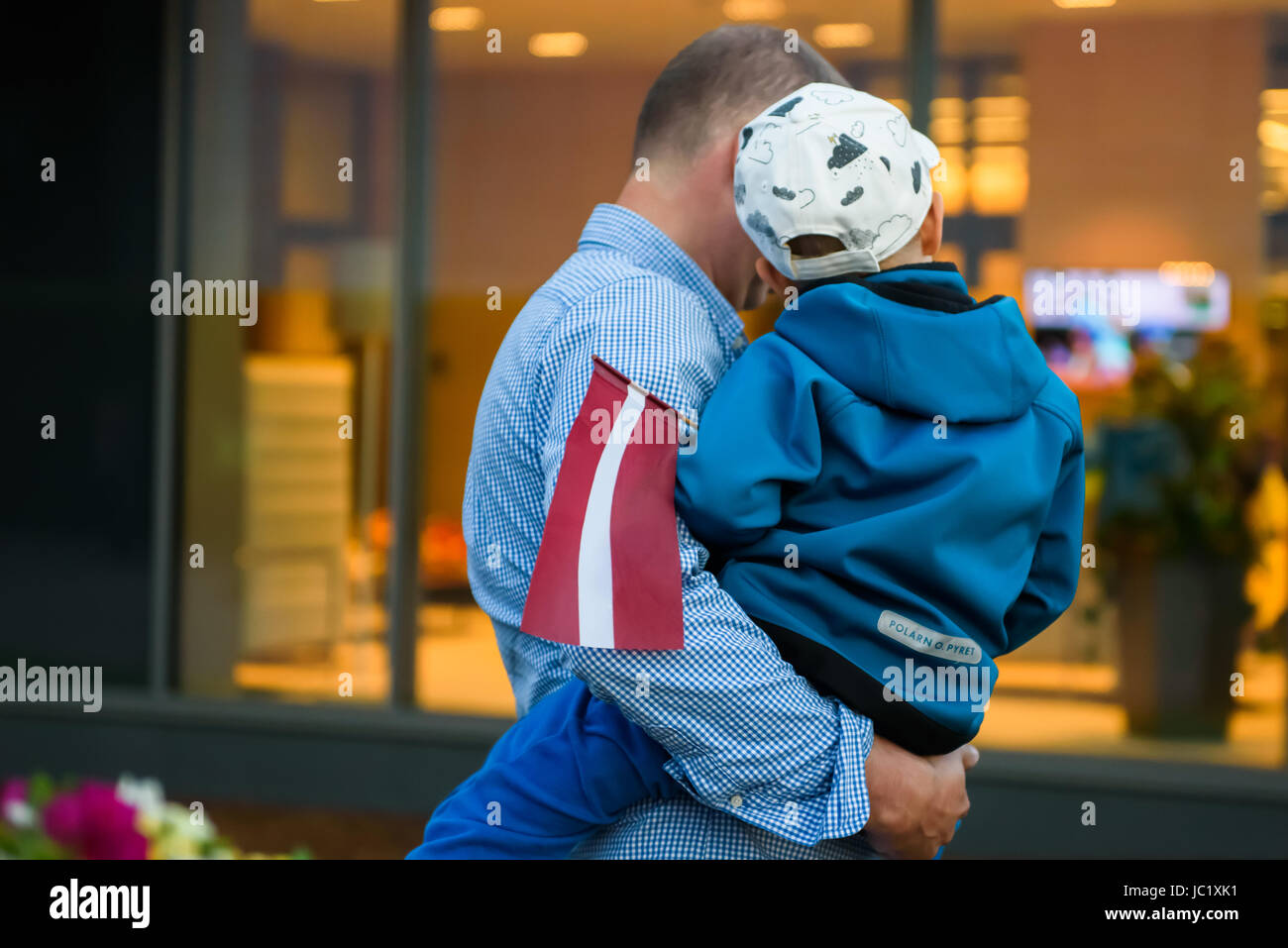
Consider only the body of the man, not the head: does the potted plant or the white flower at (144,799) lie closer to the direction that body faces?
the potted plant

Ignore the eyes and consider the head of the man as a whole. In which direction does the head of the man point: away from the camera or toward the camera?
away from the camera

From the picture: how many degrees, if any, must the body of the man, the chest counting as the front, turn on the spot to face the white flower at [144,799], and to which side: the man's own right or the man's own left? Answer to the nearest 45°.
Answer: approximately 135° to the man's own left

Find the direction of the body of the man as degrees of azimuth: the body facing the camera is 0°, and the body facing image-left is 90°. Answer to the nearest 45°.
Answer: approximately 270°
